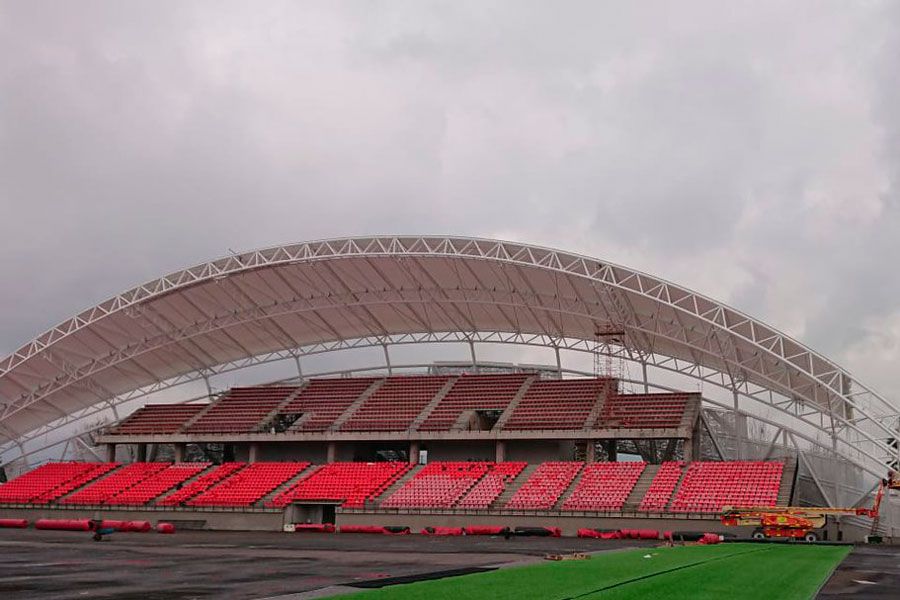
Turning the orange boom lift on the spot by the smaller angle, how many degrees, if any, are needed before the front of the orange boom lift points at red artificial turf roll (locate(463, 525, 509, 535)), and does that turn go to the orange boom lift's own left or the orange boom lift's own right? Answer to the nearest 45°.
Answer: approximately 180°

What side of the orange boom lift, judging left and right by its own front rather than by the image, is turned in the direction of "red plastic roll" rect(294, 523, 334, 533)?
back

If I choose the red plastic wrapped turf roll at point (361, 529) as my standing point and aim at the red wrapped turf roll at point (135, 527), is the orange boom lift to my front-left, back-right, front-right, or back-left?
back-left

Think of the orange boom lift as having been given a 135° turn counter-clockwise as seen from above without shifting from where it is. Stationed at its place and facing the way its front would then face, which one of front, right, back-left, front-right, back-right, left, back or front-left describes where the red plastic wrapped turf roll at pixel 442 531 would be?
front-left

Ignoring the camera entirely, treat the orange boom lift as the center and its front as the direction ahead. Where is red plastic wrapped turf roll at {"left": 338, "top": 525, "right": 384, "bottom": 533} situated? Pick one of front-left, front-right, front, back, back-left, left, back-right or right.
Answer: back

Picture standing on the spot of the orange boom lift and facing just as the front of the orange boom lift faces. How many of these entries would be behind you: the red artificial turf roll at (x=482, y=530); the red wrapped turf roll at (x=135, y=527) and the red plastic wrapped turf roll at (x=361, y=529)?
3
